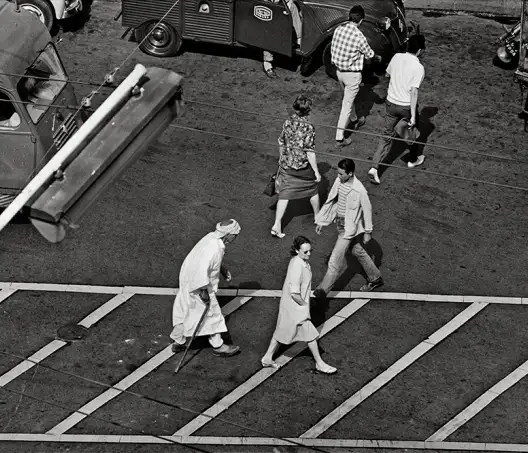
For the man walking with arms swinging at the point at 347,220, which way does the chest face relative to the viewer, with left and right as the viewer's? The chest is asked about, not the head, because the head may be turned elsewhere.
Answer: facing the viewer and to the left of the viewer

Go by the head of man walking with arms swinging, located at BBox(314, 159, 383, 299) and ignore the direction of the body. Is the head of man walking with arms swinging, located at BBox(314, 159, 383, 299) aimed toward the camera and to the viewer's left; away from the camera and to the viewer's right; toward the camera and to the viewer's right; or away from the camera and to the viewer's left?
toward the camera and to the viewer's left

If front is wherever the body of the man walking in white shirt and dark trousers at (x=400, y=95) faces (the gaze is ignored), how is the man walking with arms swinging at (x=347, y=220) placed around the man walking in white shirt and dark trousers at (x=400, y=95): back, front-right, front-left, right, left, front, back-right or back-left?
back-right

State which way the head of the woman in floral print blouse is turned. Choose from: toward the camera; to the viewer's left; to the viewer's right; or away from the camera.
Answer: away from the camera

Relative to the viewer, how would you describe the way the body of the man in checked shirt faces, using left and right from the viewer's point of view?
facing away from the viewer and to the right of the viewer

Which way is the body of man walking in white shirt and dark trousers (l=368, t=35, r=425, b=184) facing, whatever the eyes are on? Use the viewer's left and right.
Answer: facing away from the viewer and to the right of the viewer

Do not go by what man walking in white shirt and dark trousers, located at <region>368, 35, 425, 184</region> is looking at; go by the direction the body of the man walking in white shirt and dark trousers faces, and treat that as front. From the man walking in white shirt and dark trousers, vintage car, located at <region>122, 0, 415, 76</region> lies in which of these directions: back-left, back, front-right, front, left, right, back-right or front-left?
left

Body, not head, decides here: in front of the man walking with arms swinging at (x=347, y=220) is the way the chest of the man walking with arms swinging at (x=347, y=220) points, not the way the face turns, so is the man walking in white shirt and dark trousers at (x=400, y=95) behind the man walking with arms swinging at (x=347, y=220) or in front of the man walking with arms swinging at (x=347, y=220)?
behind

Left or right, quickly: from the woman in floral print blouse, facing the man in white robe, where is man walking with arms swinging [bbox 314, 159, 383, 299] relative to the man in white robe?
left

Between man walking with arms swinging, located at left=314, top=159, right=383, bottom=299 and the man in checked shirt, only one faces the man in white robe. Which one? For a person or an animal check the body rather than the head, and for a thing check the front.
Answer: the man walking with arms swinging

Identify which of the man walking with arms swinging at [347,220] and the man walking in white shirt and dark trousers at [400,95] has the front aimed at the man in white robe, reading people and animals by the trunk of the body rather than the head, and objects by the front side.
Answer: the man walking with arms swinging at [347,220]
